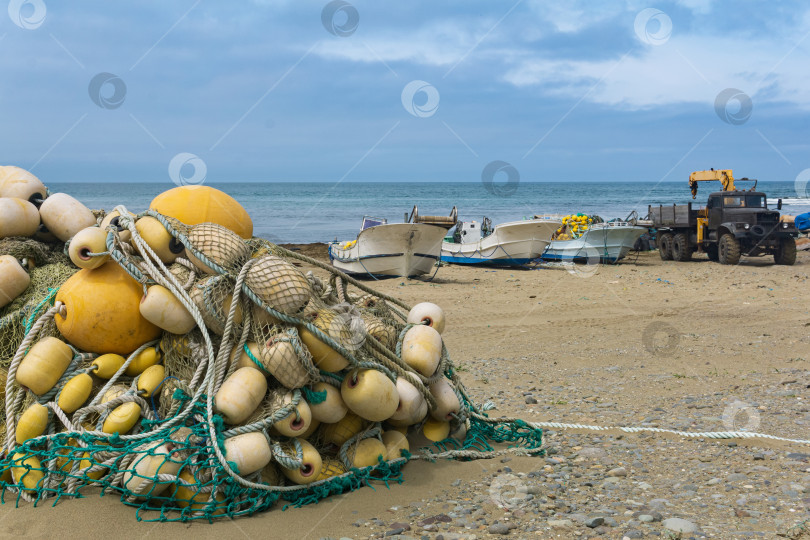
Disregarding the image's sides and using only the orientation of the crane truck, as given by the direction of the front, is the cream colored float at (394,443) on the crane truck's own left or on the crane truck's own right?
on the crane truck's own right

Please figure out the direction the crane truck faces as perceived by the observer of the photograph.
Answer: facing the viewer and to the right of the viewer

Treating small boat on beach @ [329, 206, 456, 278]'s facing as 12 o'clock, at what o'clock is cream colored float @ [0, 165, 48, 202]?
The cream colored float is roughly at 2 o'clock from the small boat on beach.

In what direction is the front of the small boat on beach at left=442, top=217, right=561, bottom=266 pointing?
to the viewer's right

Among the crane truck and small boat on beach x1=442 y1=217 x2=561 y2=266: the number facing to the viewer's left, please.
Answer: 0

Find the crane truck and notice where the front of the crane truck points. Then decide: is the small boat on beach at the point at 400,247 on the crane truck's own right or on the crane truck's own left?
on the crane truck's own right

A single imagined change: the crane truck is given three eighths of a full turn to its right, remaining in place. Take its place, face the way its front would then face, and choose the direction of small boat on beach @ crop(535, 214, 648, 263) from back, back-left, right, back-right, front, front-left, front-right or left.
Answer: front
